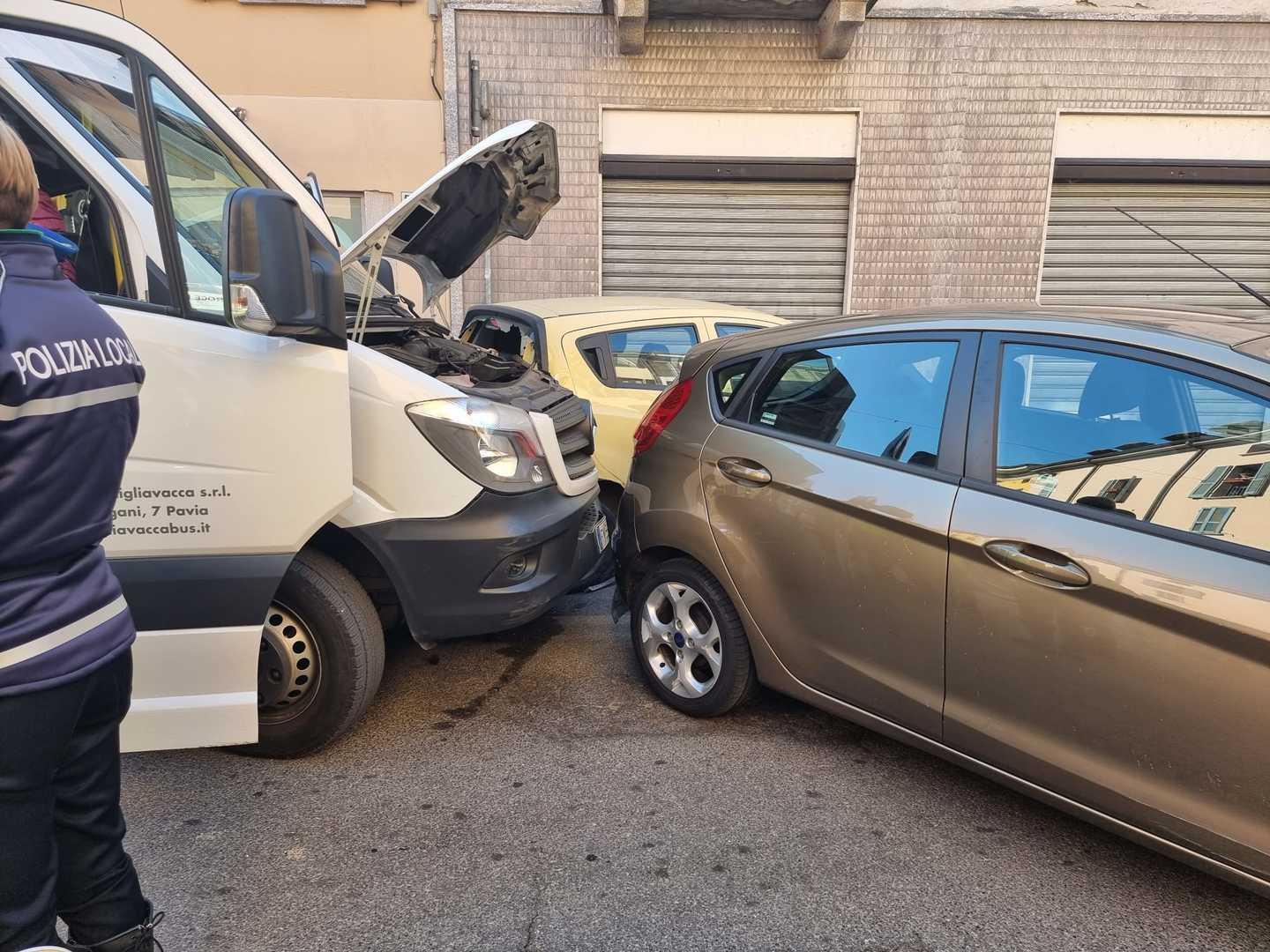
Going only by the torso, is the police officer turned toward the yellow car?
no

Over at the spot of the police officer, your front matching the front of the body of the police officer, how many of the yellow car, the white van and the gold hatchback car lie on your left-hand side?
0

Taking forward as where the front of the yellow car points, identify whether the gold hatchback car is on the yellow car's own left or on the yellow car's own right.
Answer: on the yellow car's own right

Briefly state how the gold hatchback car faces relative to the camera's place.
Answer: facing the viewer and to the right of the viewer

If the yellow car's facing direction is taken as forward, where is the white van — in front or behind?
behind

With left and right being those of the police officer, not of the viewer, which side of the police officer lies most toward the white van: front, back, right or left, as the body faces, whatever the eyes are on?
right

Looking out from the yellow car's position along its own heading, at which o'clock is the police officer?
The police officer is roughly at 5 o'clock from the yellow car.

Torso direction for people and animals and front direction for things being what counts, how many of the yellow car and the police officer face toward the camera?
0

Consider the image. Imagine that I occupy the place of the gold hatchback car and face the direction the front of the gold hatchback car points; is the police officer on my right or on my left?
on my right

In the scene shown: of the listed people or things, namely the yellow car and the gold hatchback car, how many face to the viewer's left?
0

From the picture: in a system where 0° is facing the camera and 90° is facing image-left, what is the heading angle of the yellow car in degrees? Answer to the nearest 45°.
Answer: approximately 225°

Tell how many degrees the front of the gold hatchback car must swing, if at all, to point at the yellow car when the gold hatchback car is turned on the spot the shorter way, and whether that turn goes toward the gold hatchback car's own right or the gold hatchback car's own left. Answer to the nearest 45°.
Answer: approximately 180°

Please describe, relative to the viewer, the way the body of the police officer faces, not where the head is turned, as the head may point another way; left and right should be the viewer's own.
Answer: facing away from the viewer and to the left of the viewer
